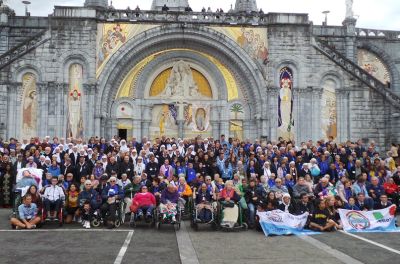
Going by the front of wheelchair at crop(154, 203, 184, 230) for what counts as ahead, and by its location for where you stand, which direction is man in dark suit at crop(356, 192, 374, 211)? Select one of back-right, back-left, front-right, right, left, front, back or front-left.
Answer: left

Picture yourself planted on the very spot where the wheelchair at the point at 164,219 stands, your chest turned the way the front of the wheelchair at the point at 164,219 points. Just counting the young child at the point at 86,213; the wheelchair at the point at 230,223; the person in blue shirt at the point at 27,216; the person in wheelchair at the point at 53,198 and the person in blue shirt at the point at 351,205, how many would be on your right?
3

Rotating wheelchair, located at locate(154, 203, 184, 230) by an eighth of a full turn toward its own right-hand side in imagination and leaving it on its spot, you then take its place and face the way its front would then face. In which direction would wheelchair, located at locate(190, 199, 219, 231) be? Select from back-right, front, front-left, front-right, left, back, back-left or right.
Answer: back-left

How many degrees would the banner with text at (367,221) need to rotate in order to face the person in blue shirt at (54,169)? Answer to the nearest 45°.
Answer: approximately 90° to its right

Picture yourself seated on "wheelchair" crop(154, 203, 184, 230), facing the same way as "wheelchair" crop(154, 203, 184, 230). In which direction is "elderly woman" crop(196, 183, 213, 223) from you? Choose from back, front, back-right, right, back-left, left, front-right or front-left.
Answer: left

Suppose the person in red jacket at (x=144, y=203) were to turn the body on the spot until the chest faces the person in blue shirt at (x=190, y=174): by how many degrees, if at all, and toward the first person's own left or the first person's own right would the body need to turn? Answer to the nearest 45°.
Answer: approximately 135° to the first person's own left

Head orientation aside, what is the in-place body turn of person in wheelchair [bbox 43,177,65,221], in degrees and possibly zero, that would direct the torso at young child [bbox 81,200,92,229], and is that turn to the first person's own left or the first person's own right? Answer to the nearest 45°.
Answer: approximately 45° to the first person's own left

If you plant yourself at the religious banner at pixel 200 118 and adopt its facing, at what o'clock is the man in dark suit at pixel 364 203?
The man in dark suit is roughly at 11 o'clock from the religious banner.

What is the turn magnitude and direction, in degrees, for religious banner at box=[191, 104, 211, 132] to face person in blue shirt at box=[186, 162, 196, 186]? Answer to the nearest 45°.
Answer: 0° — it already faces them

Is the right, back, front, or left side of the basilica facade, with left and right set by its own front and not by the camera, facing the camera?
front

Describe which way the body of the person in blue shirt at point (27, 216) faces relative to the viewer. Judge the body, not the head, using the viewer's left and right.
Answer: facing the viewer

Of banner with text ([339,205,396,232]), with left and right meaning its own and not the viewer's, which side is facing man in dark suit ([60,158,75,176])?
right

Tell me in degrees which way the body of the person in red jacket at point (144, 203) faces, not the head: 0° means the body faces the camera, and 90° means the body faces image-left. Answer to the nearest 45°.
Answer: approximately 0°

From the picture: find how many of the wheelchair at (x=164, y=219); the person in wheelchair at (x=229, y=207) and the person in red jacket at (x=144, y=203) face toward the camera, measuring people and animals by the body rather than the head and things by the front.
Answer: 3

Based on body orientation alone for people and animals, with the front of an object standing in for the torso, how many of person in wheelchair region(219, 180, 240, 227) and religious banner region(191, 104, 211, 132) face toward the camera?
2

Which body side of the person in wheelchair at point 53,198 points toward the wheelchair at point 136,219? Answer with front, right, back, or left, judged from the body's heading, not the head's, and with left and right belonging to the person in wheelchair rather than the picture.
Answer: left
